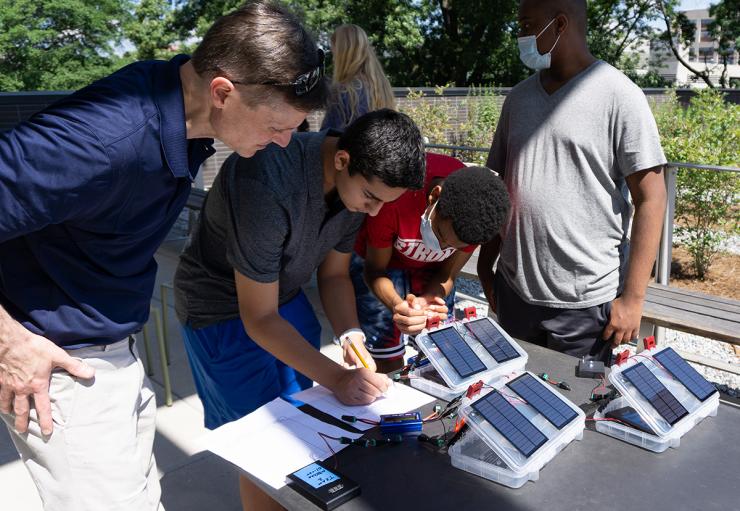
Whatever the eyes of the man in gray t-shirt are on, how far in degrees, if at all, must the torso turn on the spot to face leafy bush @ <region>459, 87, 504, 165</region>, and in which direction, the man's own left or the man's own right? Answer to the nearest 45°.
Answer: approximately 135° to the man's own right

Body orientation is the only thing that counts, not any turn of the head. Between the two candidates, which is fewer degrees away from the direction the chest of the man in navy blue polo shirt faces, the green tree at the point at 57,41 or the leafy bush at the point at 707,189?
the leafy bush

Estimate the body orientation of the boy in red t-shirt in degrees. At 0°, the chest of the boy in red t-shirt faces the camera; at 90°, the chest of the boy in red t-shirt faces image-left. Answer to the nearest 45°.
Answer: approximately 315°

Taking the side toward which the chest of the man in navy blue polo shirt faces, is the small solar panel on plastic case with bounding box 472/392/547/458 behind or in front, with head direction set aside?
in front

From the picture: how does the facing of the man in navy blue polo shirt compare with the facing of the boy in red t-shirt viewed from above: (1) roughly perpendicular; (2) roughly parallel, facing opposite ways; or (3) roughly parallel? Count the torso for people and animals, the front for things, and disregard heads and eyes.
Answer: roughly perpendicular

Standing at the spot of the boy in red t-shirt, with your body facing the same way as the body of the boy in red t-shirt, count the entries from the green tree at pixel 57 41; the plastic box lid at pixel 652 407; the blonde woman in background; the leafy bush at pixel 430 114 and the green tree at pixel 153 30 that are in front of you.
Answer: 1

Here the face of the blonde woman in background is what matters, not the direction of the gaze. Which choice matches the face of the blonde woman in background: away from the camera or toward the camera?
away from the camera

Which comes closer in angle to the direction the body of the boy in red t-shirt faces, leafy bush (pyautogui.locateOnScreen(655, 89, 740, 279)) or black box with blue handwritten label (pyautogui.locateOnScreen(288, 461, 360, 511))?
the black box with blue handwritten label

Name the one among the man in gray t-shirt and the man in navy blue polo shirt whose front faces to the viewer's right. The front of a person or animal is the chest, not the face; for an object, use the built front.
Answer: the man in navy blue polo shirt

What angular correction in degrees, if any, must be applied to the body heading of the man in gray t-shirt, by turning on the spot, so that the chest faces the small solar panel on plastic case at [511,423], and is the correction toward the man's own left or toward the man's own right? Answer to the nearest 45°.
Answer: approximately 45° to the man's own left

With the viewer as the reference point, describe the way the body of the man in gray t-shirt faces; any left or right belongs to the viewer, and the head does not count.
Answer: facing the viewer and to the left of the viewer

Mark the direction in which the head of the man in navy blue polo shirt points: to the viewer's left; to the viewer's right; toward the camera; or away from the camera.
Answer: to the viewer's right

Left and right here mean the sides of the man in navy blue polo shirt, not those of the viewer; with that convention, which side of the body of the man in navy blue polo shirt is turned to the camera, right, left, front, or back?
right

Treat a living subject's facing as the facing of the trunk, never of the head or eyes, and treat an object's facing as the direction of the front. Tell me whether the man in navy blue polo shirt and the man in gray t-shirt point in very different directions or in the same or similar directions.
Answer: very different directions
